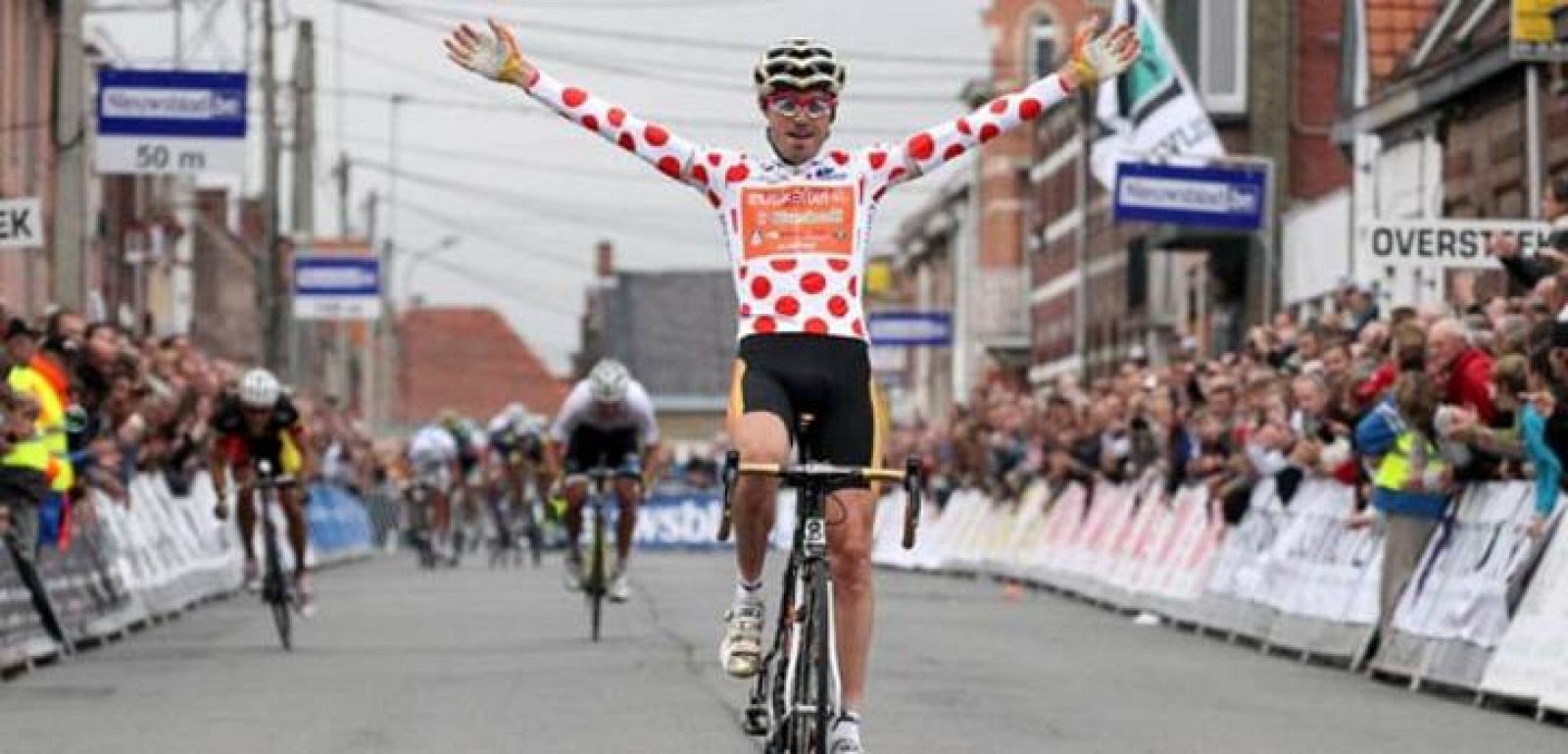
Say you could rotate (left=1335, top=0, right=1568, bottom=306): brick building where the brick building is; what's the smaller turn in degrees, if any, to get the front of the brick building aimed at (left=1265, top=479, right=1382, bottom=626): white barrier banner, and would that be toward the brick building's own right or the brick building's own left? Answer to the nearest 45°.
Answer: approximately 45° to the brick building's own left

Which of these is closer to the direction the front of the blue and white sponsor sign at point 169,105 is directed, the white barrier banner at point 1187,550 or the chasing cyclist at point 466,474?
the white barrier banner

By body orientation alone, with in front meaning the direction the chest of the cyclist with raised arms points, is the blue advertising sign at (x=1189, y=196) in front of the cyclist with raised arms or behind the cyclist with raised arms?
behind

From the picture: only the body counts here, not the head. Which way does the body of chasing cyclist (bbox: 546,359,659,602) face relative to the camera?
toward the camera

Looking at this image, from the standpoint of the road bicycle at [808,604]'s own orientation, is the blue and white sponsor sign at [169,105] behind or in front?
behind

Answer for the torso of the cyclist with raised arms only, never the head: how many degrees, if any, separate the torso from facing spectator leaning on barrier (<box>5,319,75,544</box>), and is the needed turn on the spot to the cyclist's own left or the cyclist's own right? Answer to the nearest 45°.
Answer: approximately 135° to the cyclist's own right

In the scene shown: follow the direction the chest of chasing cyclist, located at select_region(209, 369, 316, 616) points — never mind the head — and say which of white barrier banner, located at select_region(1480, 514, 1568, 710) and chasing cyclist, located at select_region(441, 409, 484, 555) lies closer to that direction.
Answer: the white barrier banner

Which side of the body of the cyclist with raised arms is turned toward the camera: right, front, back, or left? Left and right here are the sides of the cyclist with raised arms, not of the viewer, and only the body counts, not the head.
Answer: front

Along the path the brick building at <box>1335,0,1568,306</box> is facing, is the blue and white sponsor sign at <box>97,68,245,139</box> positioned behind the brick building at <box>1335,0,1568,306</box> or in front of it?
in front
